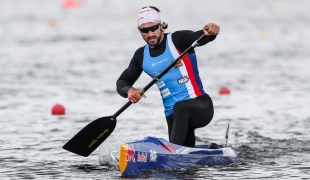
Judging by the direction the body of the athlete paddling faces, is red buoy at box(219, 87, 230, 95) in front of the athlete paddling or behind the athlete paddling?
behind

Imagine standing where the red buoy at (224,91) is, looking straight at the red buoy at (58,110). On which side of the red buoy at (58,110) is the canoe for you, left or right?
left

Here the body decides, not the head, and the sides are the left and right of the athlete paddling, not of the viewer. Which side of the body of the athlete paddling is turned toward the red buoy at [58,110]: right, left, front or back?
right

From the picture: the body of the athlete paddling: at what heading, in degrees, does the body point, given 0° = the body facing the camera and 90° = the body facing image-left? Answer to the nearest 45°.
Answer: approximately 45°

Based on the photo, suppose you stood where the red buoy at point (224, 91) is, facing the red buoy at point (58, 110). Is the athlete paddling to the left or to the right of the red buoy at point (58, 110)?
left
